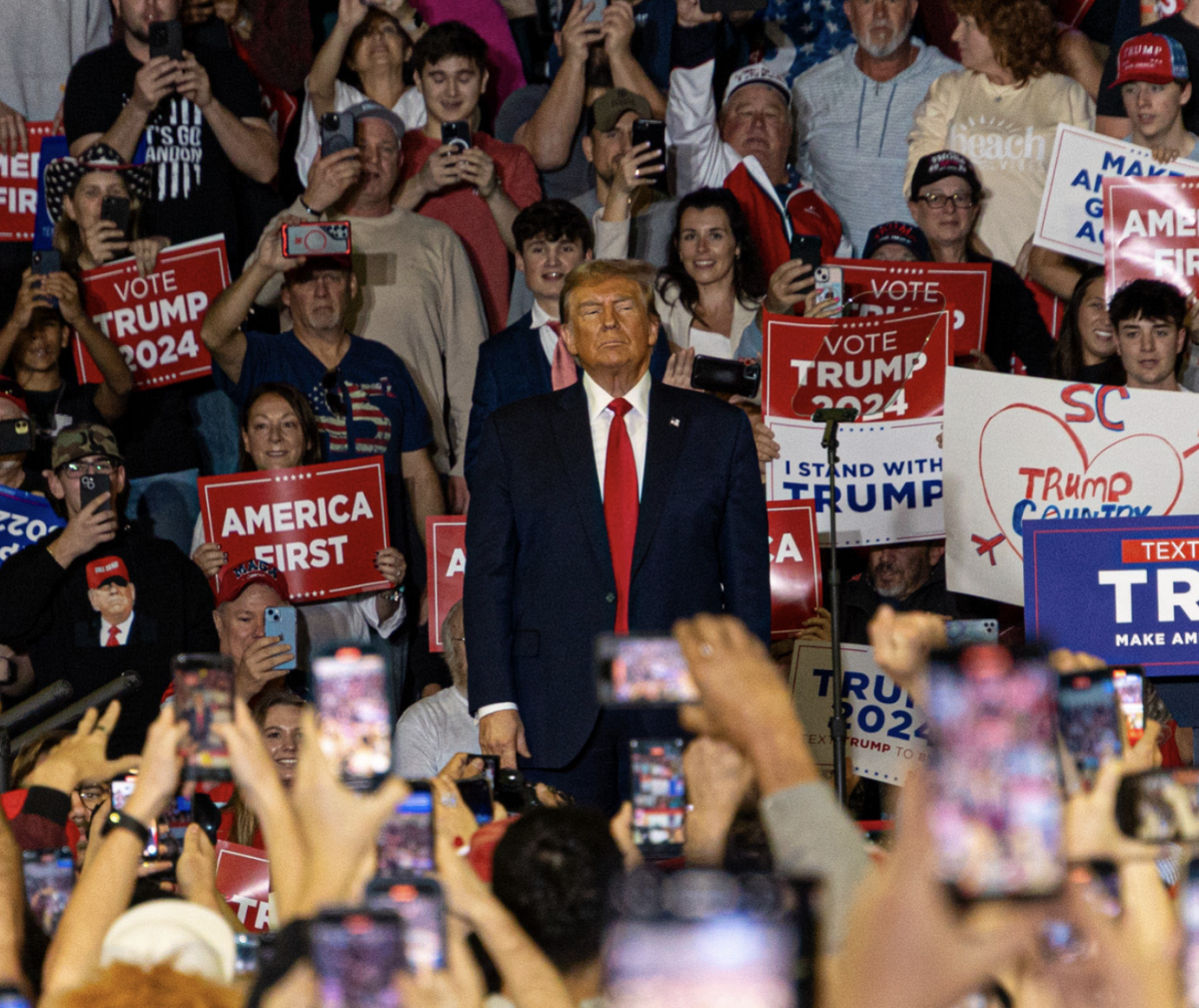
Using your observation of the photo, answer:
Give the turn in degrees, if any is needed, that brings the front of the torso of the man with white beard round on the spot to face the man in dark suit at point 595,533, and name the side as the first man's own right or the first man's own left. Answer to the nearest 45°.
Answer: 0° — they already face them

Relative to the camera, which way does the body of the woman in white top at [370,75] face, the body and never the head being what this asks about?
toward the camera

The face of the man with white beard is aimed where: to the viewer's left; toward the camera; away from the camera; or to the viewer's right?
toward the camera

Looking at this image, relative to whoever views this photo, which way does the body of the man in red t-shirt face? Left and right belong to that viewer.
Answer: facing the viewer

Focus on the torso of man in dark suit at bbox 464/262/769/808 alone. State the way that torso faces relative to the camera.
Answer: toward the camera

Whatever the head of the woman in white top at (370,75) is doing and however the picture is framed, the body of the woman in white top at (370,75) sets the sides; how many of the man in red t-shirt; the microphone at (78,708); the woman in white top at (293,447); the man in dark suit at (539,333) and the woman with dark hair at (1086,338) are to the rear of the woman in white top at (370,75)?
0

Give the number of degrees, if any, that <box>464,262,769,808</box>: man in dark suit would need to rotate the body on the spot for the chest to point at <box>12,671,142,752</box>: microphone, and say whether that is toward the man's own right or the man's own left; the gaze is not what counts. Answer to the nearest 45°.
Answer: approximately 45° to the man's own right

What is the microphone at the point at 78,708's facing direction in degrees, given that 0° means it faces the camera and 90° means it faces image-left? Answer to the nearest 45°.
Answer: approximately 270°

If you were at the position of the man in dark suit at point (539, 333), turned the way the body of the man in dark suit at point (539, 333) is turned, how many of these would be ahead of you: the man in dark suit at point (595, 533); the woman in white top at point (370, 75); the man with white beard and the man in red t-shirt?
1

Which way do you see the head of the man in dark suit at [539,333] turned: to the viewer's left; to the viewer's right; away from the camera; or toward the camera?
toward the camera

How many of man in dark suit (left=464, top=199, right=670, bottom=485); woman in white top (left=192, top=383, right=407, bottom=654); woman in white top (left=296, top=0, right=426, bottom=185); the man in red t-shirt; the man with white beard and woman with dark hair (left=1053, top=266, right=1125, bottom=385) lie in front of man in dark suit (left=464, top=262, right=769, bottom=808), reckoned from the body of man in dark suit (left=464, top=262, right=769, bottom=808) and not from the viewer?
0

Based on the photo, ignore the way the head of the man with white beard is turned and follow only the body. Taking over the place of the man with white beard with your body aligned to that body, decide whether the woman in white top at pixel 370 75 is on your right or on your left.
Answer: on your right

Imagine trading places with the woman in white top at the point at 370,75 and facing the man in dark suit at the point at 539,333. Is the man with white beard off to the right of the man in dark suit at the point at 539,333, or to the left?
left

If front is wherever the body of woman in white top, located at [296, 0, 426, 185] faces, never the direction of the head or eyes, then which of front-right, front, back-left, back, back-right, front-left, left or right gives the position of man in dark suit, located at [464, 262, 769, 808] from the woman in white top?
front

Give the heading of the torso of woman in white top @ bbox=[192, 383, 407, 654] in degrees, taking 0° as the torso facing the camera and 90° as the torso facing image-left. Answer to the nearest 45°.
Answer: approximately 0°

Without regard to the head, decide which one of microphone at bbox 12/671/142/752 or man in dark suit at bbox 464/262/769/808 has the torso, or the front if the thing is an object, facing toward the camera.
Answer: the man in dark suit

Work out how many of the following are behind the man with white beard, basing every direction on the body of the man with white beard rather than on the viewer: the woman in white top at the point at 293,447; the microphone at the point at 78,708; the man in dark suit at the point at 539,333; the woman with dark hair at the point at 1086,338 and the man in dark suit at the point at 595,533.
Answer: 0

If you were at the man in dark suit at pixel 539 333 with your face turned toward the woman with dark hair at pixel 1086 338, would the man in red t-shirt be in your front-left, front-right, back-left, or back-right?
back-left

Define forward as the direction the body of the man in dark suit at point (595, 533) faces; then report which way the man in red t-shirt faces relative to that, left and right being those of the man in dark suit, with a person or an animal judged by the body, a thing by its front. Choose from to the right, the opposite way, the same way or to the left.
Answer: the same way

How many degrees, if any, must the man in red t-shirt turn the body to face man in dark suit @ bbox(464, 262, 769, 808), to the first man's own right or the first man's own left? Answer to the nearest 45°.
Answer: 0° — they already face them

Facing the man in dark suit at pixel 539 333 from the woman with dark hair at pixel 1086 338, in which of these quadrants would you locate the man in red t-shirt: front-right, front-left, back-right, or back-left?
front-right
